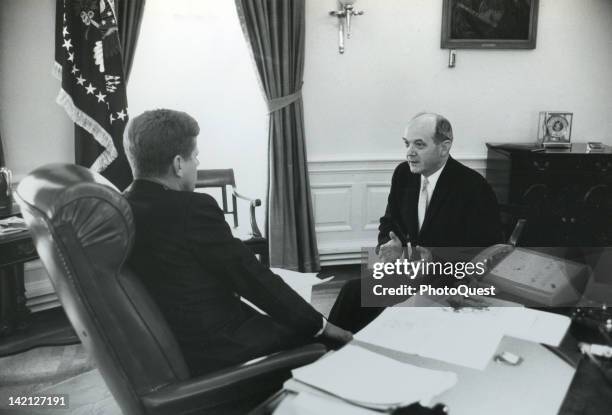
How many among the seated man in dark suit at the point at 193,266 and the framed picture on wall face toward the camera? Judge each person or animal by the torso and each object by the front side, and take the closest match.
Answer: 1

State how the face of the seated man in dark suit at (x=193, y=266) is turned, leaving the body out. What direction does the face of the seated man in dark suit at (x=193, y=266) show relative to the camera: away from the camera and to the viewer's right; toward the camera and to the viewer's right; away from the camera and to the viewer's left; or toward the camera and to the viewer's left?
away from the camera and to the viewer's right

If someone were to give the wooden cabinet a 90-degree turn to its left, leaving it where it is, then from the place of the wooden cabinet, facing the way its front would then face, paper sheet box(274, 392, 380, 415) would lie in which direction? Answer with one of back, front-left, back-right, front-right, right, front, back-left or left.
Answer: right

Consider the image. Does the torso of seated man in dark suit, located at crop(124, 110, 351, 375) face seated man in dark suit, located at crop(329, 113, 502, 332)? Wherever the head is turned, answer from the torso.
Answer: yes

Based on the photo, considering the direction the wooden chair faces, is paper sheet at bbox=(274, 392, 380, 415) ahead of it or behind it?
ahead

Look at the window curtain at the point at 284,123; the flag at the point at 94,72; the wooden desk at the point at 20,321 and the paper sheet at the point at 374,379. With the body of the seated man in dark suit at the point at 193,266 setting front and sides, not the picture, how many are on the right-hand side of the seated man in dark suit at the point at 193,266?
1

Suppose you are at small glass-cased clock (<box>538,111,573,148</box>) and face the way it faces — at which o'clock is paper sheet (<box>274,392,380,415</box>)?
The paper sheet is roughly at 12 o'clock from the small glass-cased clock.

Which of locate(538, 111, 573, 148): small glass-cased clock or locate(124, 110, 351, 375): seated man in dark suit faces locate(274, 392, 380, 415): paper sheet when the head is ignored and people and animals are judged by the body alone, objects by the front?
the small glass-cased clock

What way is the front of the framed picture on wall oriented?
toward the camera

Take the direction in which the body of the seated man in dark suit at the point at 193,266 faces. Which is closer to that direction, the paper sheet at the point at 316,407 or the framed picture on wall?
the framed picture on wall

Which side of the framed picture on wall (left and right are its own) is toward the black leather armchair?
front

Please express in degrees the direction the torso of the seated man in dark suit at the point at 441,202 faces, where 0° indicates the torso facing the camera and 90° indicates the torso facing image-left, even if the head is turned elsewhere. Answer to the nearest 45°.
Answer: approximately 45°

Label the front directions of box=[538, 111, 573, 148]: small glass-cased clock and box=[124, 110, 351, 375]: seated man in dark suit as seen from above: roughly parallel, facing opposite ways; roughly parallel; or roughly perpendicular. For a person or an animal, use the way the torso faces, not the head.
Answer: roughly parallel, facing opposite ways

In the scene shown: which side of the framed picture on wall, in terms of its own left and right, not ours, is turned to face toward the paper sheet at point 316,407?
front

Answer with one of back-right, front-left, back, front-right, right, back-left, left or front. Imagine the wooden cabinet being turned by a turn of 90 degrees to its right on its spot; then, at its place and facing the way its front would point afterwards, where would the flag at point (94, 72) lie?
front-left

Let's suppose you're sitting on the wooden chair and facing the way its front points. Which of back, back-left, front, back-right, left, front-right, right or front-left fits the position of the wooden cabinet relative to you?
front-left
